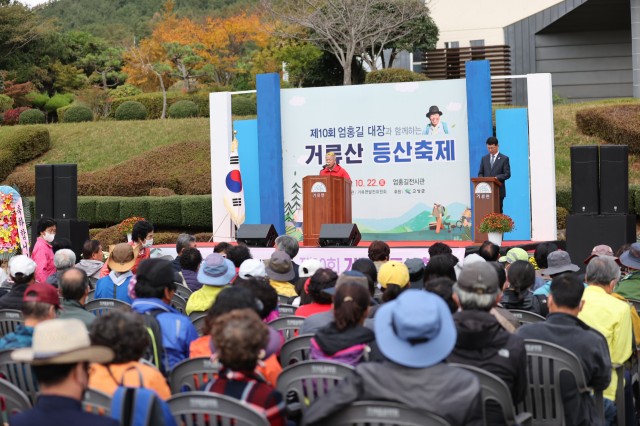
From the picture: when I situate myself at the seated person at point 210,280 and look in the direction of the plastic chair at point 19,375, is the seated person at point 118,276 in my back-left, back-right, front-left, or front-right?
back-right

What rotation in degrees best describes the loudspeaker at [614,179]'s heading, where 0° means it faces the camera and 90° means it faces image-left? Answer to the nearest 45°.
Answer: approximately 0°

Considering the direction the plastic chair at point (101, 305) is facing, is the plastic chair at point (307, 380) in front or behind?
behind

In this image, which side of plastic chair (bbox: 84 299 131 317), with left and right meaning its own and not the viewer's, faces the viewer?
back

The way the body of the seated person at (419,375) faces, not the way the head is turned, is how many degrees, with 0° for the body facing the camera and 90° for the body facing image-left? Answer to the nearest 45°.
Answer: approximately 180°

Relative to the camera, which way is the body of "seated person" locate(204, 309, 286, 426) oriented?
away from the camera

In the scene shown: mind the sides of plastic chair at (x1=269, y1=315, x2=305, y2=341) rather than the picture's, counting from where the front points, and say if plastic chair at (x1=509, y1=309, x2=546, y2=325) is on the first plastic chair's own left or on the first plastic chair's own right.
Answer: on the first plastic chair's own right

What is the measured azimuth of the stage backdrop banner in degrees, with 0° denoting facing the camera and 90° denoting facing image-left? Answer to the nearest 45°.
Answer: approximately 0°

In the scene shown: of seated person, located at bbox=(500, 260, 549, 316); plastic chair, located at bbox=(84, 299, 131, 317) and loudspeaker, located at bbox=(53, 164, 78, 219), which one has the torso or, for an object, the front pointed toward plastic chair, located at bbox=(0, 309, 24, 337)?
the loudspeaker
